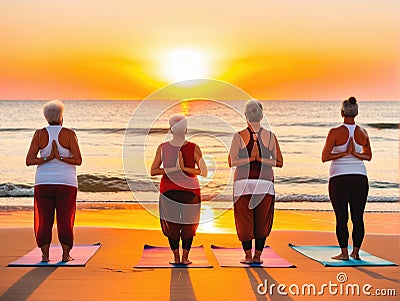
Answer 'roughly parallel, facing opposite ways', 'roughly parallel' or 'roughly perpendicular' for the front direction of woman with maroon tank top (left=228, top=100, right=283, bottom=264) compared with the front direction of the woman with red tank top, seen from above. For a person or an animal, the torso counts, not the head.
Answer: roughly parallel

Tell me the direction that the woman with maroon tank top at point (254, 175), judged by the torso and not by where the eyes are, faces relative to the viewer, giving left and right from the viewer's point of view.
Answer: facing away from the viewer

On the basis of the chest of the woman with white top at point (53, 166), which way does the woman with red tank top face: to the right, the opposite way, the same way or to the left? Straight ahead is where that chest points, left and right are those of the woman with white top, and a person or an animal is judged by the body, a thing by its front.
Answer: the same way

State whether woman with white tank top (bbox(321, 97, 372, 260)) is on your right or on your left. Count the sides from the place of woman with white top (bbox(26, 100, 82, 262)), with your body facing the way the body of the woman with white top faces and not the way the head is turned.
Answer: on your right

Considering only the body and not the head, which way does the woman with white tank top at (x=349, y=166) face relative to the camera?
away from the camera

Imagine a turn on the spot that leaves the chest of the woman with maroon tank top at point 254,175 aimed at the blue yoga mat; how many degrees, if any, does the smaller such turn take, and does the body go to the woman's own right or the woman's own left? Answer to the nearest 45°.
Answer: approximately 45° to the woman's own right

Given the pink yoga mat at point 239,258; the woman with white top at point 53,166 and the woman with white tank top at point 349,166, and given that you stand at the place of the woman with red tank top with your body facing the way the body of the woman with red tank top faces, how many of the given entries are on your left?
1

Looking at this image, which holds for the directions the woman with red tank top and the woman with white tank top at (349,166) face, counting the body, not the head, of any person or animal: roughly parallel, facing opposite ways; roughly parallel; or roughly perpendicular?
roughly parallel

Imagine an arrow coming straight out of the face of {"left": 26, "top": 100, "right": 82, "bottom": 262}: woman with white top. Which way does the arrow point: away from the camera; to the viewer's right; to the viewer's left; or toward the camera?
away from the camera

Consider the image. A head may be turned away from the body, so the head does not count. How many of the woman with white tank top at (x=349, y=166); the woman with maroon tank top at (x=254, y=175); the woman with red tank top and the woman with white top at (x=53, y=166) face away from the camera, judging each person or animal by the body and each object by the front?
4

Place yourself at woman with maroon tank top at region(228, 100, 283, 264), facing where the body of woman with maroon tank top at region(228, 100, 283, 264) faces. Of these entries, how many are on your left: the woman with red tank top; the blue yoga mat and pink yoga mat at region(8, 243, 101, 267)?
2

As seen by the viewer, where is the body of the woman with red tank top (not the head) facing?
away from the camera

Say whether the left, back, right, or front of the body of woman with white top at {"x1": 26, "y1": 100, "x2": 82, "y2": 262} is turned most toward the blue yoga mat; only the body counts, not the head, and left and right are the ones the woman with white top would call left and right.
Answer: right

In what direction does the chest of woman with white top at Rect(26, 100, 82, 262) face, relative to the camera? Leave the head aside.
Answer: away from the camera

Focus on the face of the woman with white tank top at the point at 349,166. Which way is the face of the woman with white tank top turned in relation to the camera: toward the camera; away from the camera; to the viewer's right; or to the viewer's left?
away from the camera
